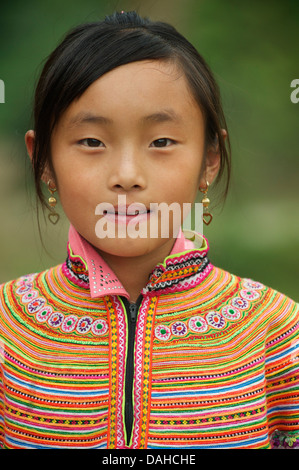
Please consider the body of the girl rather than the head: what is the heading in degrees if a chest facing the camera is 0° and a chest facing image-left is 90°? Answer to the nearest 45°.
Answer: approximately 0°
